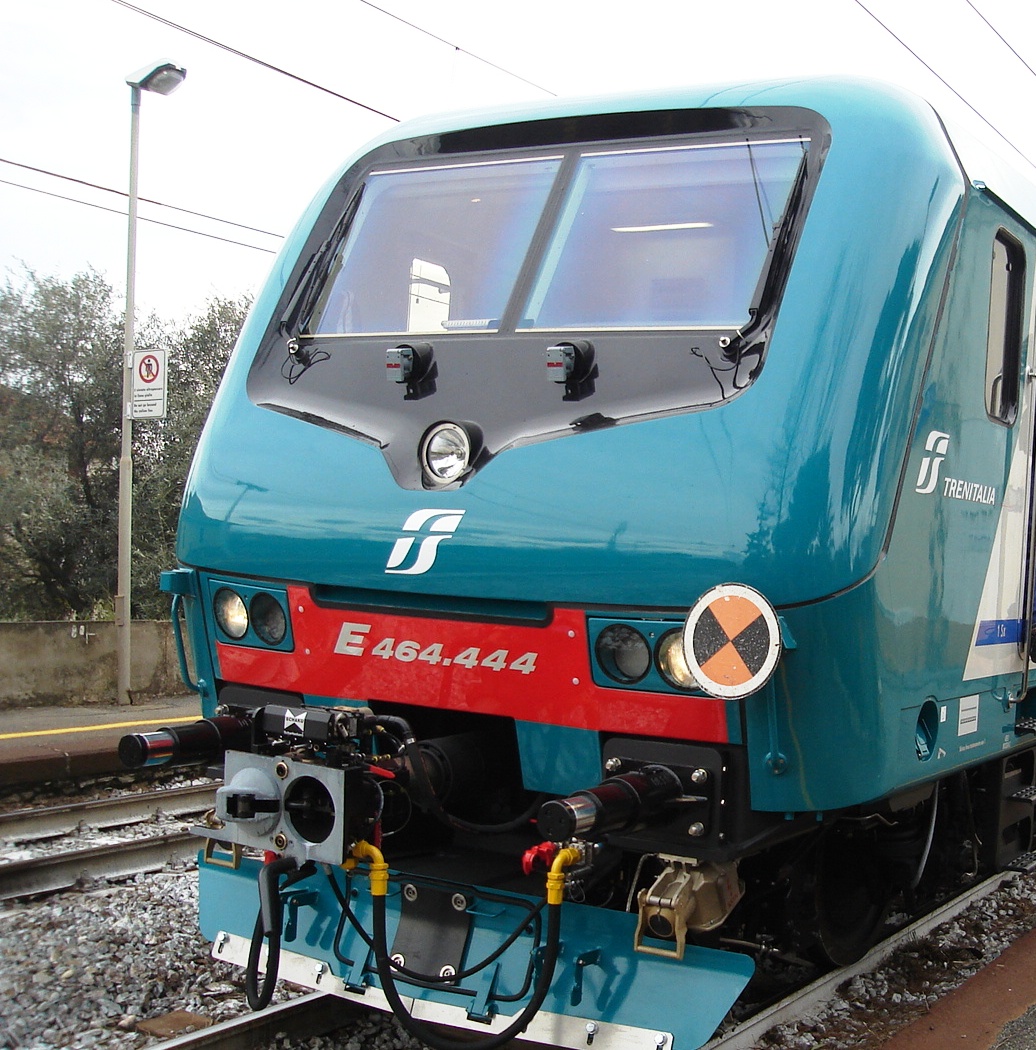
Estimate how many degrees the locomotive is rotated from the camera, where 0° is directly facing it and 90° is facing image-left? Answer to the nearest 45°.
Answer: approximately 45°

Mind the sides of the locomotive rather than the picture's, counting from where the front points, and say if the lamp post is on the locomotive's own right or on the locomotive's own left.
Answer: on the locomotive's own right

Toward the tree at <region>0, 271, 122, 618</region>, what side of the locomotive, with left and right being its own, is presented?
right

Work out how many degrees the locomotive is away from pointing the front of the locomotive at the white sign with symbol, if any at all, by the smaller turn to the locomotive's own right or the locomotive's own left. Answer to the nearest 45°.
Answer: approximately 90° to the locomotive's own right

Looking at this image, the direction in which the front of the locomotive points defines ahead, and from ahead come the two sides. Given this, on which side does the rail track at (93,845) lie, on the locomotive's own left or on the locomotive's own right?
on the locomotive's own right

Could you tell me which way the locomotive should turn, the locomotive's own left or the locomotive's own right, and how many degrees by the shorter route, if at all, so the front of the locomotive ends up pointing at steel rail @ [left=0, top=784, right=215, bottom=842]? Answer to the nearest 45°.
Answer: approximately 90° to the locomotive's own right

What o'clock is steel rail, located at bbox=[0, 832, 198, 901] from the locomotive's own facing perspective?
The steel rail is roughly at 3 o'clock from the locomotive.
